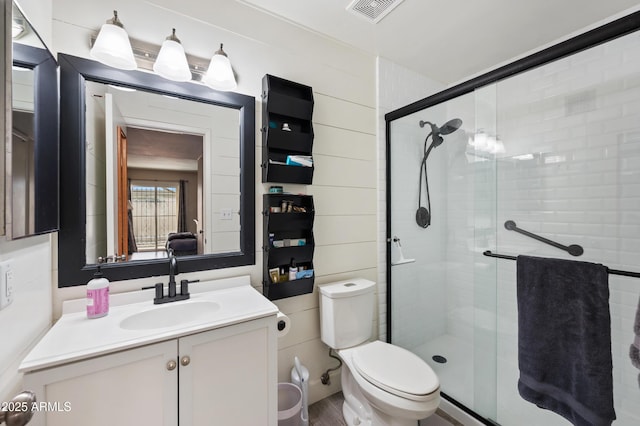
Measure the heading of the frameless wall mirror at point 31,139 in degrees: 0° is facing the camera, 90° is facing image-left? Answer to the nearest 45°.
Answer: approximately 270°

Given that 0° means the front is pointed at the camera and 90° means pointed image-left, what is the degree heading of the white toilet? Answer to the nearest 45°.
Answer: approximately 315°

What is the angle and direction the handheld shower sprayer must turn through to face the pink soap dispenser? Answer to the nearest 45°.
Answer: approximately 90° to its right

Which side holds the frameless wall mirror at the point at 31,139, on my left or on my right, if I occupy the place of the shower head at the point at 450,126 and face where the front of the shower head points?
on my right

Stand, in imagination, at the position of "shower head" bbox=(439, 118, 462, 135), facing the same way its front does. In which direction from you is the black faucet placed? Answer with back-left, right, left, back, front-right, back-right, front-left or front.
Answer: right

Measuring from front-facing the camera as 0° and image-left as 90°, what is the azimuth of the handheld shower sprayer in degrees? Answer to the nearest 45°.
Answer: approximately 315°

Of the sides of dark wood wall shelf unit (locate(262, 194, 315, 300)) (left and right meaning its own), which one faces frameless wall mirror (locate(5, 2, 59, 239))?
right

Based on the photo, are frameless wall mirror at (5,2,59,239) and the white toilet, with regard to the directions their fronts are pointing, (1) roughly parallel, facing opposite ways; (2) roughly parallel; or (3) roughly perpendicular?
roughly perpendicular

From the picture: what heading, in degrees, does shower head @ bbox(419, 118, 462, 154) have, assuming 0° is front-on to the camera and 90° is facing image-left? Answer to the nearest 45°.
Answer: approximately 315°

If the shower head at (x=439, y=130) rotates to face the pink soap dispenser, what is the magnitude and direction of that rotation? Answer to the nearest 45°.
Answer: approximately 90° to its right

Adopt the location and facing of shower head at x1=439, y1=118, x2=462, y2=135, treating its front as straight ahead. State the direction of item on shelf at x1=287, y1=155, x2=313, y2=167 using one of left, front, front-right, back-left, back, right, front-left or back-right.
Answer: right
